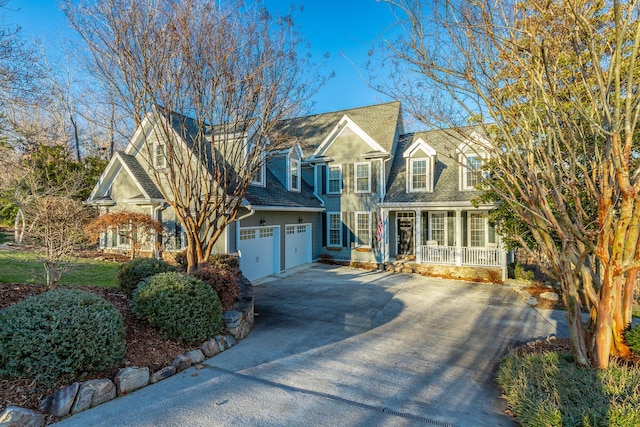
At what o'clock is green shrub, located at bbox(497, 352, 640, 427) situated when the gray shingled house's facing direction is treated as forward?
The green shrub is roughly at 12 o'clock from the gray shingled house.

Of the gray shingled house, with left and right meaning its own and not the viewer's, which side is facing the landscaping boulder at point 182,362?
front

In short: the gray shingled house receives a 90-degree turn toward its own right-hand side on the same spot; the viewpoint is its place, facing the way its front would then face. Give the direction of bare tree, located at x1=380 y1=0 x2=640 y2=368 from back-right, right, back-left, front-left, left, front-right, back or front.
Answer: left

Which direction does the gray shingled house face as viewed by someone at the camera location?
facing the viewer

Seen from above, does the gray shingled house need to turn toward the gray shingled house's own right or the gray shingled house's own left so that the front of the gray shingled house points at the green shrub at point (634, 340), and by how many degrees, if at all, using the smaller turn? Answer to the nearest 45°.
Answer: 0° — it already faces it

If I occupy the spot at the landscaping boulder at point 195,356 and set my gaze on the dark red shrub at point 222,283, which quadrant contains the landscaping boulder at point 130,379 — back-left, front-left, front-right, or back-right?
back-left

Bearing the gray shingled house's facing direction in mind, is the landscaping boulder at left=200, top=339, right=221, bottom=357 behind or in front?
in front

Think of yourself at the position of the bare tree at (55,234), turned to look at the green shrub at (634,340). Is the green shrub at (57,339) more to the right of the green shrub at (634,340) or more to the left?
right

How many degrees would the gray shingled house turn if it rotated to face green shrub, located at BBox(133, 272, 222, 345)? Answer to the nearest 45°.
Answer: approximately 45° to its right

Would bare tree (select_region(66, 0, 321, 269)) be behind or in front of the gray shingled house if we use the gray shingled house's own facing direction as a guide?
in front

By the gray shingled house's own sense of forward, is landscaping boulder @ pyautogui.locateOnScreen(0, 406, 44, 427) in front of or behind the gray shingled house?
in front

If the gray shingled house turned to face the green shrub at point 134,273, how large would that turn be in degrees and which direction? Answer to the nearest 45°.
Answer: approximately 45° to its right

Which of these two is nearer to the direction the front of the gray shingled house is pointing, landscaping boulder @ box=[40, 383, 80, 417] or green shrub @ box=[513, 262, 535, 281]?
the landscaping boulder

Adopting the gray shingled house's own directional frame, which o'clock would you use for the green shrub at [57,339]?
The green shrub is roughly at 1 o'clock from the gray shingled house.
